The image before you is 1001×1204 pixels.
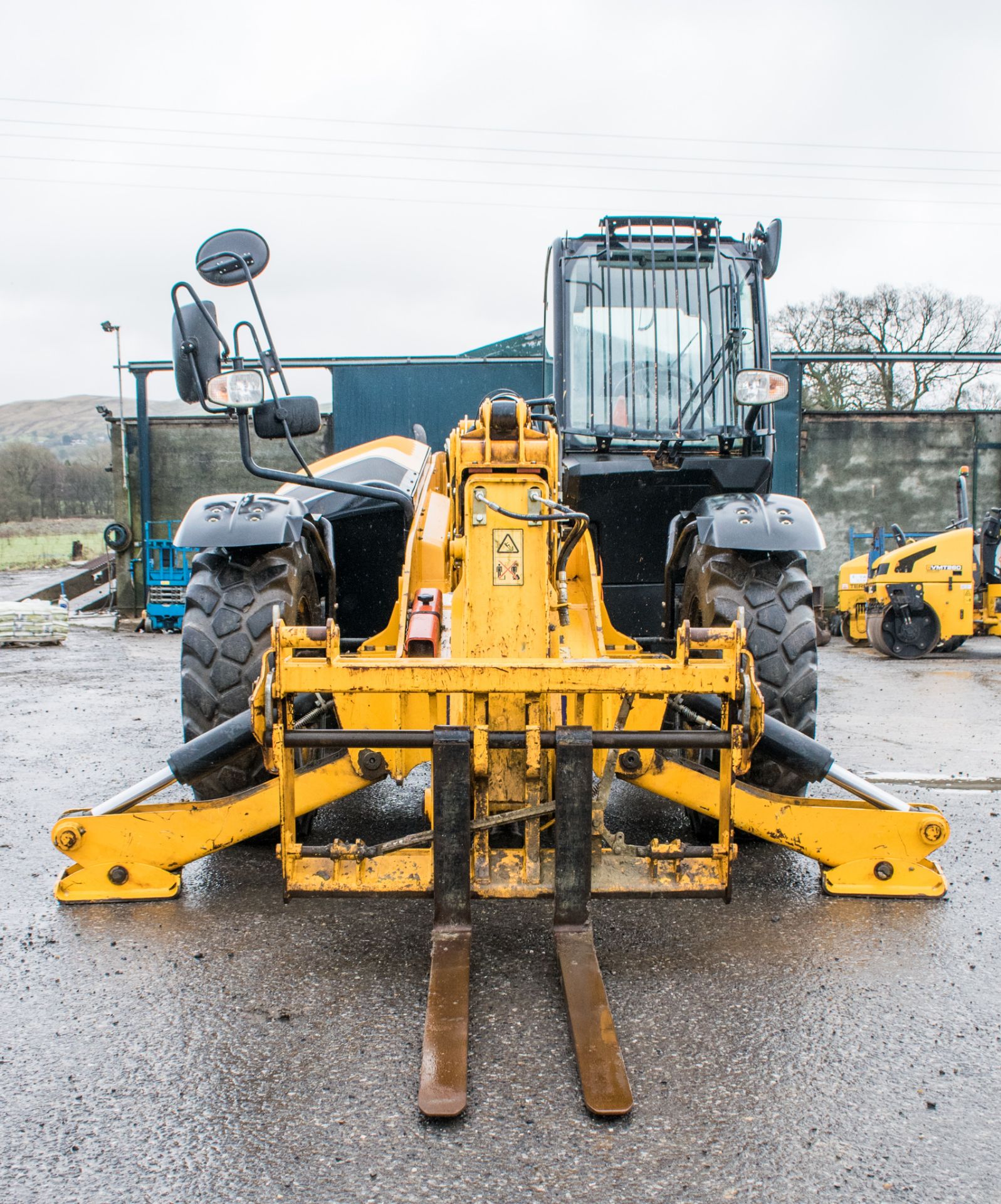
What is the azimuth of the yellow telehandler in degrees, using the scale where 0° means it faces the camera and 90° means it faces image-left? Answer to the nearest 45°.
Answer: approximately 0°

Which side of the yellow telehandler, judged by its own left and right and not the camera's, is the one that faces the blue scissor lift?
back

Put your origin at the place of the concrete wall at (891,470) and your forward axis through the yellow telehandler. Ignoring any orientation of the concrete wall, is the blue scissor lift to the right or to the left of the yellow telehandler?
right

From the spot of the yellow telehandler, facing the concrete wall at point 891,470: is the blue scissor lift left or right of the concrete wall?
left

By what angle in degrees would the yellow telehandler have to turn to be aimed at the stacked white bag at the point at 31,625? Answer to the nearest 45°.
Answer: approximately 135° to its right

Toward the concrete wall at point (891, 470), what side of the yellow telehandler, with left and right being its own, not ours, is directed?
back
